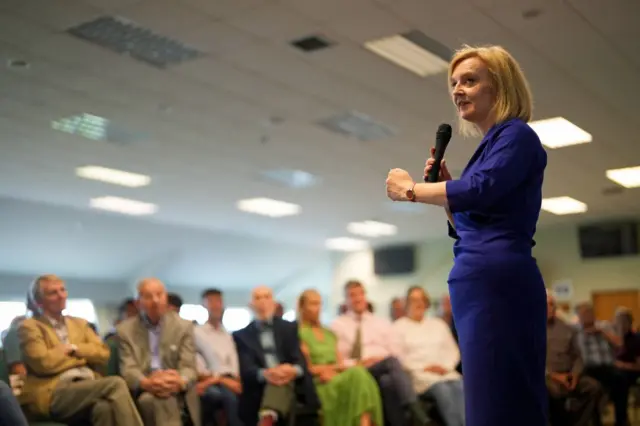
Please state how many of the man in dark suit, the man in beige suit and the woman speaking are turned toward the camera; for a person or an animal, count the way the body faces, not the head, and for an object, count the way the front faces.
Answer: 2

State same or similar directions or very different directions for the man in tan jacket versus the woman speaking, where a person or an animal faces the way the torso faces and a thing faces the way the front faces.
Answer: very different directions

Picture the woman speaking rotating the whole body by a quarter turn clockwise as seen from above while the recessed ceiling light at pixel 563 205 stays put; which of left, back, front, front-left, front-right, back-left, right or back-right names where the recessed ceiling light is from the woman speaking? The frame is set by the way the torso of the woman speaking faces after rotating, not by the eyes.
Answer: front

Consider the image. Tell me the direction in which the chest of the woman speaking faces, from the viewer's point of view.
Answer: to the viewer's left

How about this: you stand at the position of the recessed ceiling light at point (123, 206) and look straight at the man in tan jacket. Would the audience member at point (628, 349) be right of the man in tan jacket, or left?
left

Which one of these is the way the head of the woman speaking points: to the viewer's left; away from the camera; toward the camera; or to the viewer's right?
to the viewer's left

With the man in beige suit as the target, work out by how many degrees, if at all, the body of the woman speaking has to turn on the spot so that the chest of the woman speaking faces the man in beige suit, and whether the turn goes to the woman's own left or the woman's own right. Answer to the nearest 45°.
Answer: approximately 45° to the woman's own right

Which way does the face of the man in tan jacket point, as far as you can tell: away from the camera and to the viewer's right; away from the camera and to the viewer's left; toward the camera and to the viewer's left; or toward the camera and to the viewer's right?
toward the camera and to the viewer's right

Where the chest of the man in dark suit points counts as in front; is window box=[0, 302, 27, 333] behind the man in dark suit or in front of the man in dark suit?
behind

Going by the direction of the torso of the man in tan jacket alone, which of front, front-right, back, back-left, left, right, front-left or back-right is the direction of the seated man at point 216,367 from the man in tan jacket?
left
